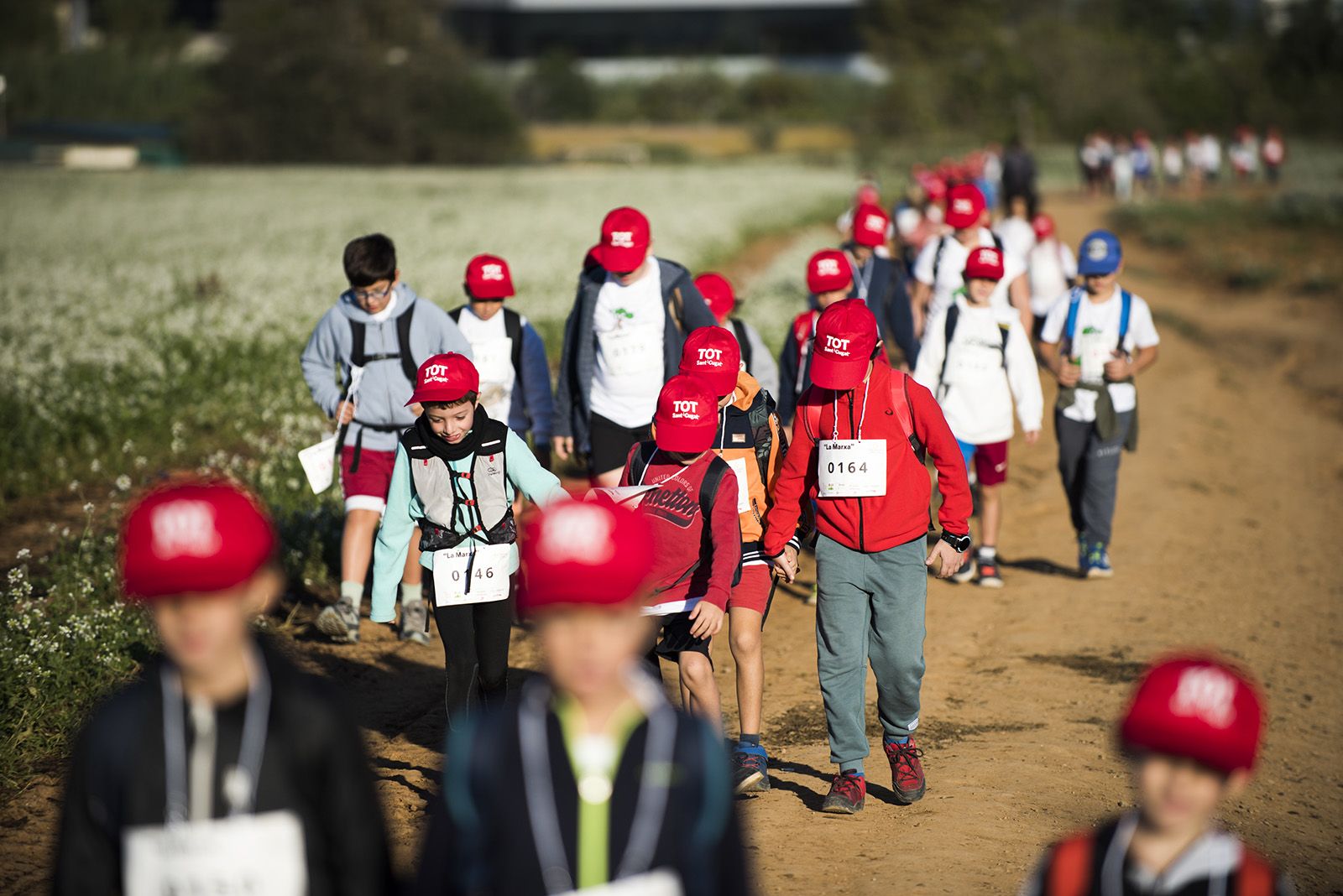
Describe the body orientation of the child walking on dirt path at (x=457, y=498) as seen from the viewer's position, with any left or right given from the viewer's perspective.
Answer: facing the viewer

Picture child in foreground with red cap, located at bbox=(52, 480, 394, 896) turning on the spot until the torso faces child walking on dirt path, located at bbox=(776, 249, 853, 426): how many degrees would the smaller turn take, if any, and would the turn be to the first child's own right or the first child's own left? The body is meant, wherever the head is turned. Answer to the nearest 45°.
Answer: approximately 135° to the first child's own left

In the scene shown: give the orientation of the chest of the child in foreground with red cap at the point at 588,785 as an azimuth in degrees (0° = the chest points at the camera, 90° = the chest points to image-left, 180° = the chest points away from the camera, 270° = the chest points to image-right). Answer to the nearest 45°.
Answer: approximately 0°

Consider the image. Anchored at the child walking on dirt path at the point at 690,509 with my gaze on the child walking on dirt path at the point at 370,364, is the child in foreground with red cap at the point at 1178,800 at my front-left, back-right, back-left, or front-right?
back-left

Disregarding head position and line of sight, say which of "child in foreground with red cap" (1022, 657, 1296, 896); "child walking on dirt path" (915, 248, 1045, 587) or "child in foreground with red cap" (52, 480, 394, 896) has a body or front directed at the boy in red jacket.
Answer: the child walking on dirt path

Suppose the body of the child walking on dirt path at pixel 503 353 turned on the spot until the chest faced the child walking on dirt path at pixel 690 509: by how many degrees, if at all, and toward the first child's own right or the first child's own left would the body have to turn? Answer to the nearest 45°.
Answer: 0° — they already face them

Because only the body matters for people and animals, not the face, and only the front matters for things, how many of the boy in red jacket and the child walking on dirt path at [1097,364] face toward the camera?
2

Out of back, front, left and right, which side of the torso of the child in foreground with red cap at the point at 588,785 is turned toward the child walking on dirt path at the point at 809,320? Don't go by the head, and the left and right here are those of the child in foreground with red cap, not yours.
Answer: back

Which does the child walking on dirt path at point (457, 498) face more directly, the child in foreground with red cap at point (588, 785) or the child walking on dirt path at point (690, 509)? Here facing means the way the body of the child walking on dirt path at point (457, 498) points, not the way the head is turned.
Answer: the child in foreground with red cap

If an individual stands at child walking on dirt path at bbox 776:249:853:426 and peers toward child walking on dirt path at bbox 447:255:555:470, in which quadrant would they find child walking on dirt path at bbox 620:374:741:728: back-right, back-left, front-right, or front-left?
front-left

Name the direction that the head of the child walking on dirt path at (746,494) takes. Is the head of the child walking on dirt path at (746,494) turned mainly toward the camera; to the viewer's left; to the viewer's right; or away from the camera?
toward the camera

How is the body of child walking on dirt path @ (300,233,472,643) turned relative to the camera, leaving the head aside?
toward the camera

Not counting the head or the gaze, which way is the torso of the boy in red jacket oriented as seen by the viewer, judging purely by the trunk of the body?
toward the camera

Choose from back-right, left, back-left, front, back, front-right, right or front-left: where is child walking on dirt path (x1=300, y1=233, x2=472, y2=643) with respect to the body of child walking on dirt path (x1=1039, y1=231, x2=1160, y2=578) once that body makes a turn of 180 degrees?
back-left

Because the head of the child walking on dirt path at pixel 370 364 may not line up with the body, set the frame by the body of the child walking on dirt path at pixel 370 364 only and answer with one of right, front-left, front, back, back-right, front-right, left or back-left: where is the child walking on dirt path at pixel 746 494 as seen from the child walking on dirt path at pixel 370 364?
front-left

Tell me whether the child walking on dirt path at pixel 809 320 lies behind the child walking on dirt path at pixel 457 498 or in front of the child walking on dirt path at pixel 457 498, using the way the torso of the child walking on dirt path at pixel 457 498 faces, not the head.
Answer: behind

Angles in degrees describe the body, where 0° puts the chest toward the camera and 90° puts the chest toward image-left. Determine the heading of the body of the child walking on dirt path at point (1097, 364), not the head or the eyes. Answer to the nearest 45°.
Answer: approximately 0°
